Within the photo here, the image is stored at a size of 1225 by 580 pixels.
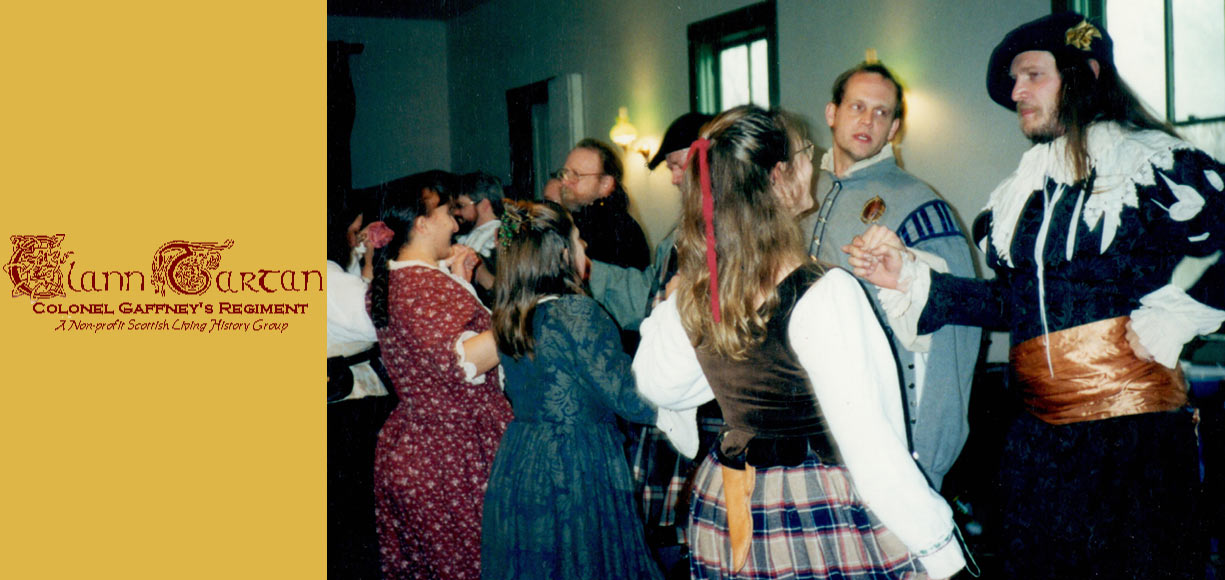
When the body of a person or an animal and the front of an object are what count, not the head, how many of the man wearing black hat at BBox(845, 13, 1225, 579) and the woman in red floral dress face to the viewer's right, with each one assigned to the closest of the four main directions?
1

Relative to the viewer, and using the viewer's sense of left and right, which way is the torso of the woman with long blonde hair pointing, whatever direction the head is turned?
facing away from the viewer and to the right of the viewer

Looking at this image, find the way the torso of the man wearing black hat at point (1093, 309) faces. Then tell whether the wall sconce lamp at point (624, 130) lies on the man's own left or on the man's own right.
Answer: on the man's own right

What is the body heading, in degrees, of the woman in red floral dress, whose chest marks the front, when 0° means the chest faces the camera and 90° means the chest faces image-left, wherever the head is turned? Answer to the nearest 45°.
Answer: approximately 270°

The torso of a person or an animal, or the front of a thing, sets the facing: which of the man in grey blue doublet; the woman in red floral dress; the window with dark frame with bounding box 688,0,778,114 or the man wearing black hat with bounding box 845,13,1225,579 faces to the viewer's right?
the woman in red floral dress

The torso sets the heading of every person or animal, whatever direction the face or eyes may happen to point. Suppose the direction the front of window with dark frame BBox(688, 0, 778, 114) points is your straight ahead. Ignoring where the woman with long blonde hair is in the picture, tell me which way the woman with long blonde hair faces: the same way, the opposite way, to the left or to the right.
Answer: the opposite way

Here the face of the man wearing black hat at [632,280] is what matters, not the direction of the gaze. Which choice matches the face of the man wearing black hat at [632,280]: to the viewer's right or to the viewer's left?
to the viewer's left

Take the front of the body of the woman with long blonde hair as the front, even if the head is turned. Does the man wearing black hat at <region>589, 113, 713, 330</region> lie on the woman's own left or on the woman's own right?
on the woman's own left

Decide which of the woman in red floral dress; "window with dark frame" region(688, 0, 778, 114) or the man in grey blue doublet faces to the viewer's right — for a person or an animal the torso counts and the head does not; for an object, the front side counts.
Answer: the woman in red floral dress

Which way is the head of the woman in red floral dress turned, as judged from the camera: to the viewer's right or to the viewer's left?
to the viewer's right

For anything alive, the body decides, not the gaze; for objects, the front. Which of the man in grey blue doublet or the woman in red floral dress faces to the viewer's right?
the woman in red floral dress

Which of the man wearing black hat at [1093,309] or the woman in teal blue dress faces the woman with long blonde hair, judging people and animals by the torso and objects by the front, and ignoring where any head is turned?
the man wearing black hat

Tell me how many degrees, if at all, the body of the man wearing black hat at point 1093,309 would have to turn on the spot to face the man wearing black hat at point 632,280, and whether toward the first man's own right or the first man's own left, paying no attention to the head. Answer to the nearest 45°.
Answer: approximately 90° to the first man's own right
